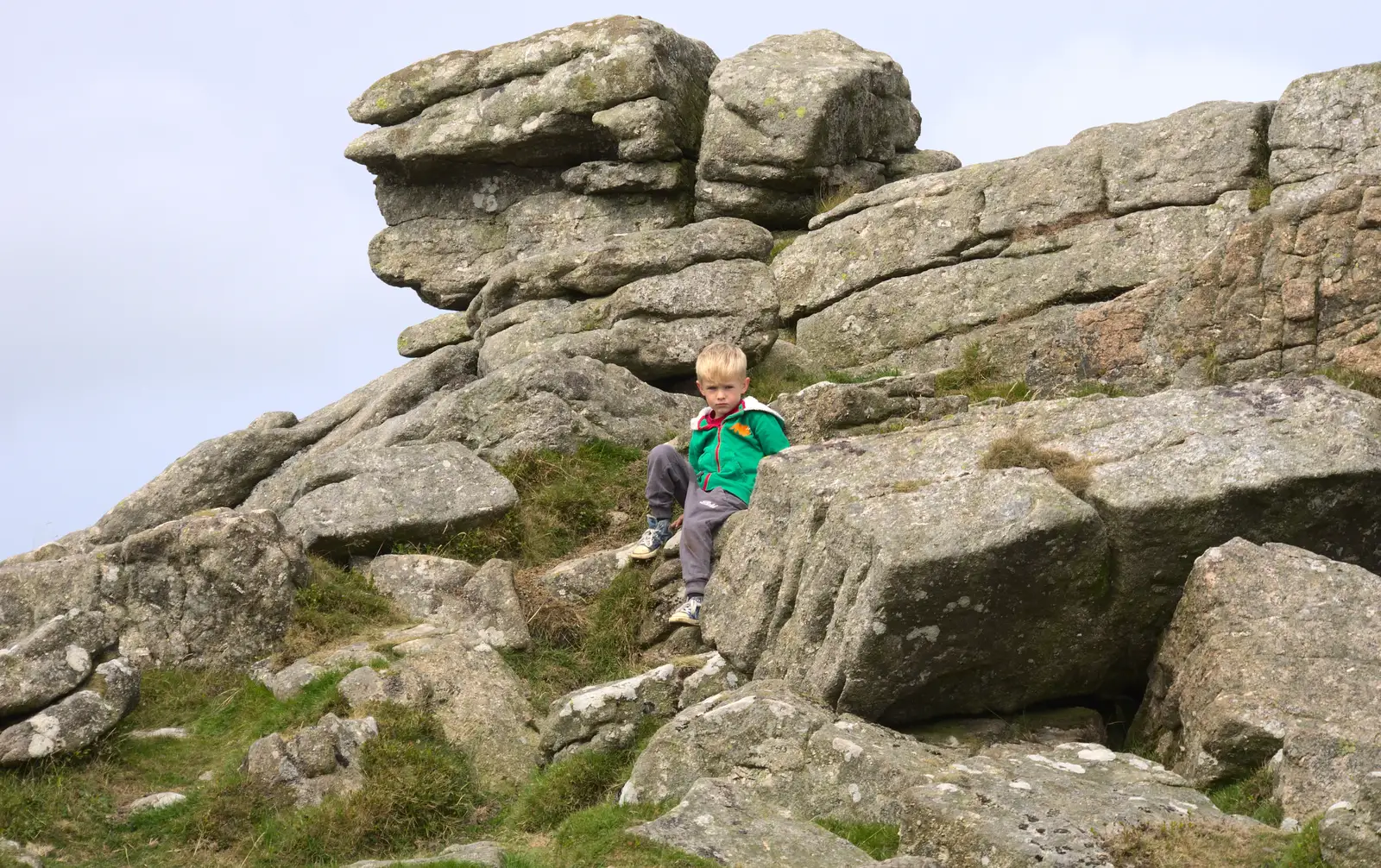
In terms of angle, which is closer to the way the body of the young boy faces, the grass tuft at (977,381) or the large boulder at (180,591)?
the large boulder

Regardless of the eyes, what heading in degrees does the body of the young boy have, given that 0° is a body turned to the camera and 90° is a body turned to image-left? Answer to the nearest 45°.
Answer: approximately 45°

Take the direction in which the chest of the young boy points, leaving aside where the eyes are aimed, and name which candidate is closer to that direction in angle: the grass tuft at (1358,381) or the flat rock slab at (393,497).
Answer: the flat rock slab

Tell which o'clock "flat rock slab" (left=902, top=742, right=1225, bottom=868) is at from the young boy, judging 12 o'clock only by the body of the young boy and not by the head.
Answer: The flat rock slab is roughly at 10 o'clock from the young boy.

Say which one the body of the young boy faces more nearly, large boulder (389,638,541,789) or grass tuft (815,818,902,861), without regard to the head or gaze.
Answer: the large boulder

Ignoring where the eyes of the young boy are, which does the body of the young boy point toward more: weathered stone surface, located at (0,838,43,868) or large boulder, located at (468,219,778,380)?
the weathered stone surface

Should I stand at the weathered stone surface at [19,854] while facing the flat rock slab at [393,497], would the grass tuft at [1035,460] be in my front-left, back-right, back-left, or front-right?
front-right

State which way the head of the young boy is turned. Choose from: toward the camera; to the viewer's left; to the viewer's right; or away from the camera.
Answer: toward the camera

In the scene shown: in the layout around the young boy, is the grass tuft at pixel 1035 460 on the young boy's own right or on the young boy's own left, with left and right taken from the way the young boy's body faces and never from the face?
on the young boy's own left

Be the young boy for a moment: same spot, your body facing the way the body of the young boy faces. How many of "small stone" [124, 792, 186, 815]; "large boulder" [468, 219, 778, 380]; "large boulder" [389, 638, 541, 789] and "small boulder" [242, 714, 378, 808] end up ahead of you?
3

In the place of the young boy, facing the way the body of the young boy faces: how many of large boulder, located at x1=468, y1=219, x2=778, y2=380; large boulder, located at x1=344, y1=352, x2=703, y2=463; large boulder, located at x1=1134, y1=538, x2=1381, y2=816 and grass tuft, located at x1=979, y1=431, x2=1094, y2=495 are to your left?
2

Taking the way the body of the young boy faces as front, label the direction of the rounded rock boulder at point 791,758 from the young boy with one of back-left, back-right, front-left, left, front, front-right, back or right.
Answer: front-left

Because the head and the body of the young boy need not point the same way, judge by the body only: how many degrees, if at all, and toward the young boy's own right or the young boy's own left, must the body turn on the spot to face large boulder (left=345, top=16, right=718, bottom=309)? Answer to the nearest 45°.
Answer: approximately 135° to the young boy's own right

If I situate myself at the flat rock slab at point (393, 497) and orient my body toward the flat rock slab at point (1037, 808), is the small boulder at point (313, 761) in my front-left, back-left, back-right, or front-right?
front-right

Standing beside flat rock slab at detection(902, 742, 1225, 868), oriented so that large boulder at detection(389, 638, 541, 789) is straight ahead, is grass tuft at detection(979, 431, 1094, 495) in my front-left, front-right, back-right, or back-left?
front-right

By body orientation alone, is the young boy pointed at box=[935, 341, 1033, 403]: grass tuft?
no

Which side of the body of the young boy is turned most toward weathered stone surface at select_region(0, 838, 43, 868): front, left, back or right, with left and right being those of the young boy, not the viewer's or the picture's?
front

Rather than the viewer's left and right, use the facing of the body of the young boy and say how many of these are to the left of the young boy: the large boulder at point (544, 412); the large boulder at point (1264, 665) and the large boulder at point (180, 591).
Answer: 1

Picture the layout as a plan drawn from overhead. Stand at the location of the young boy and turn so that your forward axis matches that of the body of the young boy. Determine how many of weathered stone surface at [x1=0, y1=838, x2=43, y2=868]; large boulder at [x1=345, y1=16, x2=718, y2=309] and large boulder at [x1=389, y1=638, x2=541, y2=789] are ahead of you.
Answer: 2
